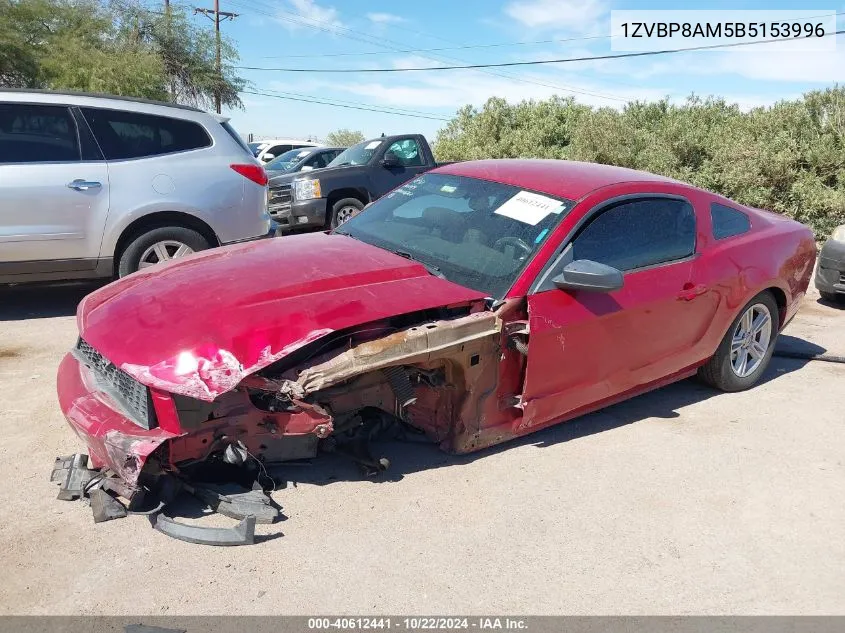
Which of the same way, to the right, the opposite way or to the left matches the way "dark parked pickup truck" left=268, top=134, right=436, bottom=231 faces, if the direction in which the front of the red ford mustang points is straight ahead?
the same way

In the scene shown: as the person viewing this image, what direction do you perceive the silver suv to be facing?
facing to the left of the viewer

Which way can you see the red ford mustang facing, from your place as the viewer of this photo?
facing the viewer and to the left of the viewer

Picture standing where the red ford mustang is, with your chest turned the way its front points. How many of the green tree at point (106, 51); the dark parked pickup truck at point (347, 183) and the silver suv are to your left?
0

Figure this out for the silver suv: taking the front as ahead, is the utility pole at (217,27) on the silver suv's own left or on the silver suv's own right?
on the silver suv's own right

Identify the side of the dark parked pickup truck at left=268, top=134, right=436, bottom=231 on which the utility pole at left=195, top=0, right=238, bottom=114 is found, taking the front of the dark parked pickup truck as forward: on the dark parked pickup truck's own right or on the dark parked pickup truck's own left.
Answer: on the dark parked pickup truck's own right

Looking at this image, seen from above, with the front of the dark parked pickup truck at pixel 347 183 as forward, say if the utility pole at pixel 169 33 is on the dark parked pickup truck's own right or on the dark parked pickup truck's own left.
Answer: on the dark parked pickup truck's own right

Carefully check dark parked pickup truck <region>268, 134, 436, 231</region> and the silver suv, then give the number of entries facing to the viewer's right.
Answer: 0

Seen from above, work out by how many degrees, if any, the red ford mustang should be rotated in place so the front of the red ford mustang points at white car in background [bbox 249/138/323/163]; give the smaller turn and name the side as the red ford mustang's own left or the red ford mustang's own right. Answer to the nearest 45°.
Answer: approximately 135° to the red ford mustang's own right

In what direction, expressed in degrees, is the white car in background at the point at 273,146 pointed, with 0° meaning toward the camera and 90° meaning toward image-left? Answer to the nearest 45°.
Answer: approximately 45°

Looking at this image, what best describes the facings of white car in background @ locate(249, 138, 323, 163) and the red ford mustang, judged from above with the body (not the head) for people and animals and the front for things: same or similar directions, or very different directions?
same or similar directions

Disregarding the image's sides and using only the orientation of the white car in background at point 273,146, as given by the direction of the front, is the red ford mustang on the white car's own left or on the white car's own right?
on the white car's own left

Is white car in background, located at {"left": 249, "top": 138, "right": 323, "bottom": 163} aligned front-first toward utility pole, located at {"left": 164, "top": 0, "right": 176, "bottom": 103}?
no

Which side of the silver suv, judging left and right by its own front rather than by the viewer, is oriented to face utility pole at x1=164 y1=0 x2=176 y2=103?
right

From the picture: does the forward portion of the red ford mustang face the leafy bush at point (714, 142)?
no
